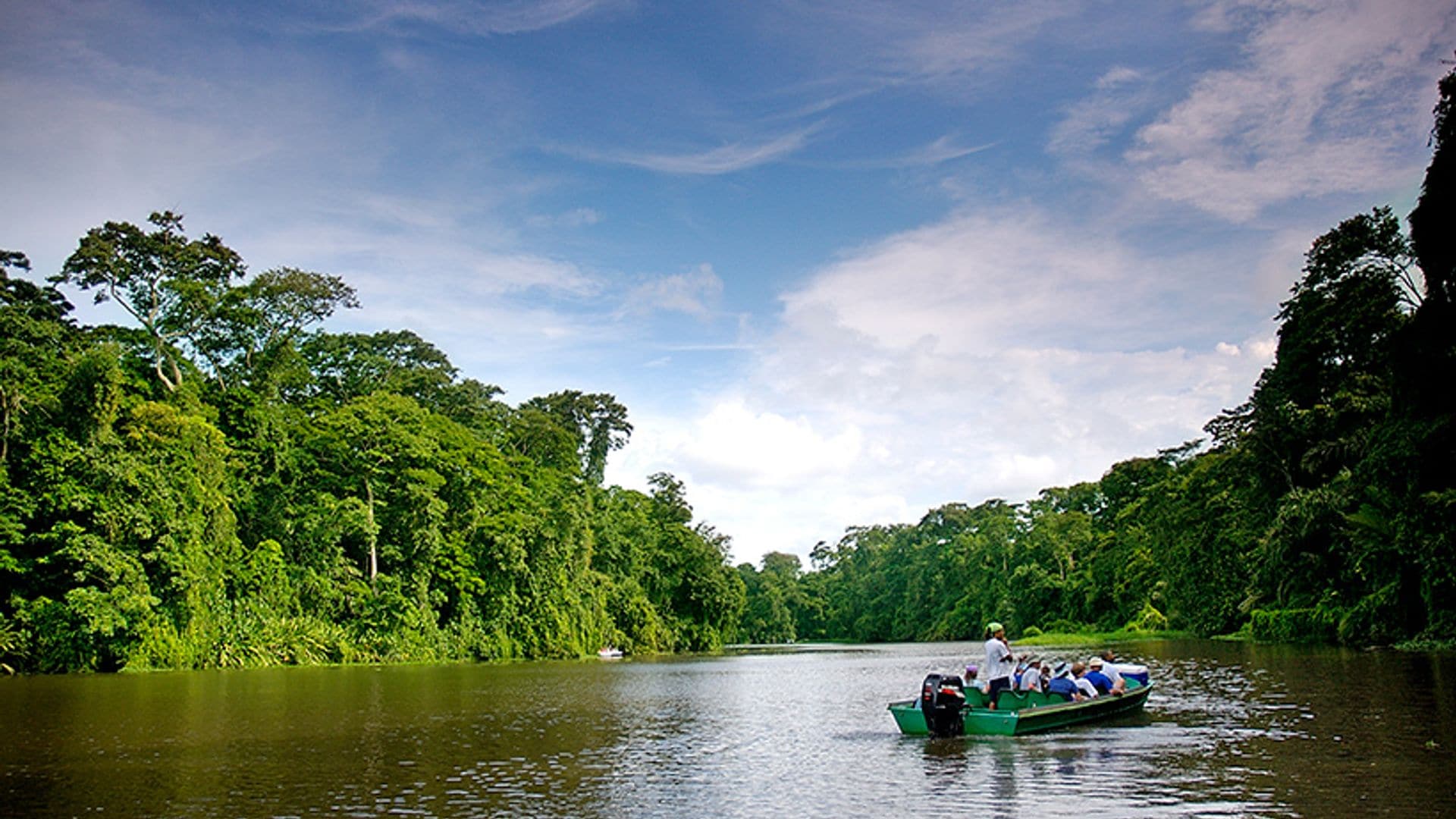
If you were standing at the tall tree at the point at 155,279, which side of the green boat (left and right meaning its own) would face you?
left

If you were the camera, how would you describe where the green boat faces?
facing away from the viewer and to the right of the viewer
